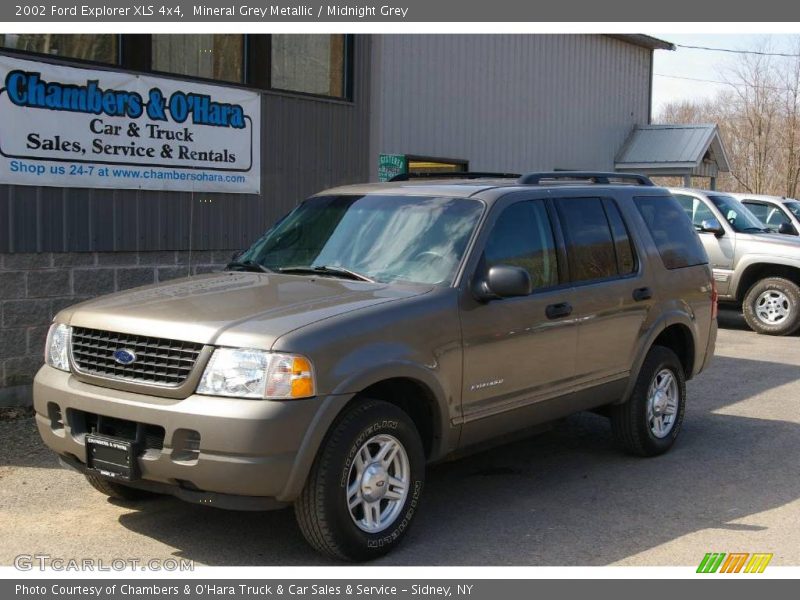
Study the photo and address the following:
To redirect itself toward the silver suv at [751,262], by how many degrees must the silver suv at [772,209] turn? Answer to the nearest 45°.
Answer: approximately 45° to its right

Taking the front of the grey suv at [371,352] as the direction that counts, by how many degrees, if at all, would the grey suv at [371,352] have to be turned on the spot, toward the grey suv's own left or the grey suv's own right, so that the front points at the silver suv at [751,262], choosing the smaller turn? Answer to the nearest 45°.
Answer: approximately 180°

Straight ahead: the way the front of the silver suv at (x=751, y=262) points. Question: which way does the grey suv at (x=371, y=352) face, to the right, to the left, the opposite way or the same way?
to the right

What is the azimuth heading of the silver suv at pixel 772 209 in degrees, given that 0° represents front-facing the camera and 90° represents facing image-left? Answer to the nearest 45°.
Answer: approximately 315°

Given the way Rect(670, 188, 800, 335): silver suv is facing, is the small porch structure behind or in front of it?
behind

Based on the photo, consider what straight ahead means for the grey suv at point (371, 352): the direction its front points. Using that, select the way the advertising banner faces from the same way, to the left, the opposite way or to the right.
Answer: to the left

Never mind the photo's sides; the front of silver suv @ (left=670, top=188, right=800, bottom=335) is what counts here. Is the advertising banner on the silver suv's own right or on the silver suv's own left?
on the silver suv's own right

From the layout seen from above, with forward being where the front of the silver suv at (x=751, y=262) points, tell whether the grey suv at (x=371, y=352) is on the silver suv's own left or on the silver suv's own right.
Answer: on the silver suv's own right
